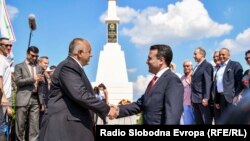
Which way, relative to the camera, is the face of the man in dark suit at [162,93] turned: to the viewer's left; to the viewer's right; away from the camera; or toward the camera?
to the viewer's left

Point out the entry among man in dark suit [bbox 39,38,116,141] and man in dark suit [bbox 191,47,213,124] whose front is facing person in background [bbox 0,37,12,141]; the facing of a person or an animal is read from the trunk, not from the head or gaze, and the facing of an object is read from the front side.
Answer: man in dark suit [bbox 191,47,213,124]

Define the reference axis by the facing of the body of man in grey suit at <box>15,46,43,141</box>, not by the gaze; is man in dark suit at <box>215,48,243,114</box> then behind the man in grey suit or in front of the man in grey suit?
in front

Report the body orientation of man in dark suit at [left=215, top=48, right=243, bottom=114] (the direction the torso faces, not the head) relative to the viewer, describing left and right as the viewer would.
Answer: facing the viewer and to the left of the viewer

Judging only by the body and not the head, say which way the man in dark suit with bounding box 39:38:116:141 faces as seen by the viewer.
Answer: to the viewer's right

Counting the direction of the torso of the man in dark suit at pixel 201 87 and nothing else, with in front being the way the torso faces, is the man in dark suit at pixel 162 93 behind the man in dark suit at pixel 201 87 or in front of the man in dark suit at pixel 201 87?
in front

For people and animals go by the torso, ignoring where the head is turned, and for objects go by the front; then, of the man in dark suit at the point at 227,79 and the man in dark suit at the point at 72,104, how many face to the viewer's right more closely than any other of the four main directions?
1

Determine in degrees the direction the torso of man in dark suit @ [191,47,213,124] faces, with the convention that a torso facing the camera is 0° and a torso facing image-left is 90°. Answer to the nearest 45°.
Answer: approximately 45°

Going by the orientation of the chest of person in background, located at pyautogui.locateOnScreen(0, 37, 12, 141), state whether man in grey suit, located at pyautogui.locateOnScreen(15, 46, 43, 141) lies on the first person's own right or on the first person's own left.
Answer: on the first person's own left

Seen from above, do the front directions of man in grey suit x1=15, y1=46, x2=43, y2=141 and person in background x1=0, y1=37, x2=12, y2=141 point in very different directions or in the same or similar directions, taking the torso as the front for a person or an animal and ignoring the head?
same or similar directions

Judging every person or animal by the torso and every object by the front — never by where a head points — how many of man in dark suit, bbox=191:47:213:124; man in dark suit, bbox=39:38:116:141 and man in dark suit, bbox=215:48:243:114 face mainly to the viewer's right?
1

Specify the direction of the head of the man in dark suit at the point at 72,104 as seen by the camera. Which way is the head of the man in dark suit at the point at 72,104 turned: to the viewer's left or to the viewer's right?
to the viewer's right

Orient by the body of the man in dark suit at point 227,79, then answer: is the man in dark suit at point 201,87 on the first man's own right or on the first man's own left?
on the first man's own right

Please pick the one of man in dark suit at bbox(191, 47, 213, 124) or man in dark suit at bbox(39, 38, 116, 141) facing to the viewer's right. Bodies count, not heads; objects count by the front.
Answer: man in dark suit at bbox(39, 38, 116, 141)
